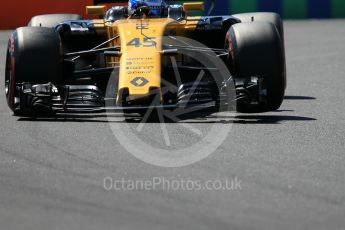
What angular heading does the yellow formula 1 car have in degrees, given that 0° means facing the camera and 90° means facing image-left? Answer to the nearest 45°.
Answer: approximately 0°
